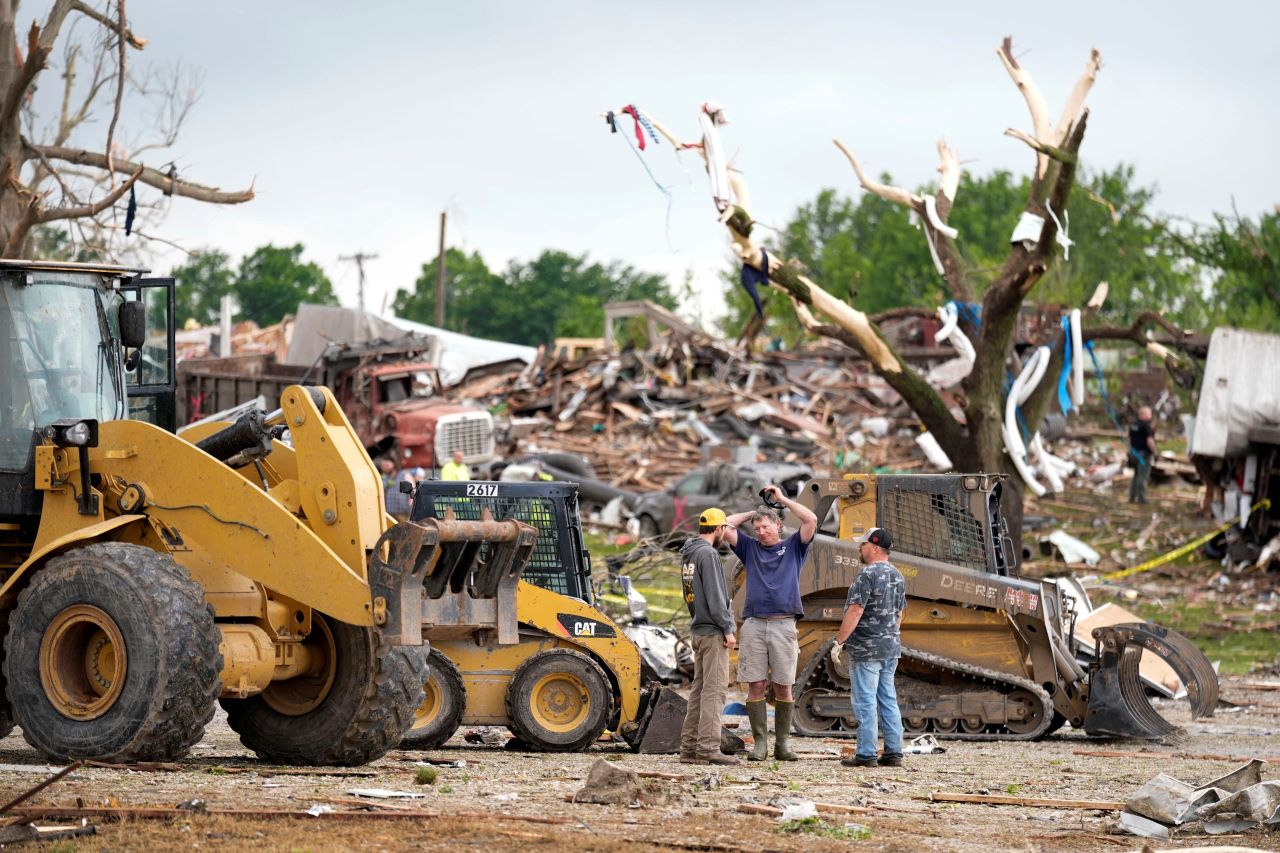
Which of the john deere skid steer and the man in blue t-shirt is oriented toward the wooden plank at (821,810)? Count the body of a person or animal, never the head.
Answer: the man in blue t-shirt

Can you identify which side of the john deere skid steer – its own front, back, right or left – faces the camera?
right

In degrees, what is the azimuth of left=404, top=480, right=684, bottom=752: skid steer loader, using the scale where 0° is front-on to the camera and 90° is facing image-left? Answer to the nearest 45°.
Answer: approximately 270°

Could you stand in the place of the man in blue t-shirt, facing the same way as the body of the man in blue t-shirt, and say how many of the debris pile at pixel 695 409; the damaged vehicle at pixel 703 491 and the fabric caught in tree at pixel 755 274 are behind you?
3

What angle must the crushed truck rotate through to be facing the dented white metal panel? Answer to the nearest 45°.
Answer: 0° — it already faces it

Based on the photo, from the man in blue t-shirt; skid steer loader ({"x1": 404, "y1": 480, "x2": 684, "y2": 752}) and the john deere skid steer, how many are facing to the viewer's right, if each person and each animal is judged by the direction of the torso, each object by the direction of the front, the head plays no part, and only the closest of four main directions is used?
2

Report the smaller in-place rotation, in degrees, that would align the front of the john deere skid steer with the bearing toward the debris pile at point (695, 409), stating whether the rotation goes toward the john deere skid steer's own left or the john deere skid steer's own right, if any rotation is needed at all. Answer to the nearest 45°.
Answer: approximately 90° to the john deere skid steer's own left

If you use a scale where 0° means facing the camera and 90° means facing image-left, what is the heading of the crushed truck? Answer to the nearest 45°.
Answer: approximately 315°

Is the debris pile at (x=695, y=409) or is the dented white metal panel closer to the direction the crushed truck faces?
the dented white metal panel

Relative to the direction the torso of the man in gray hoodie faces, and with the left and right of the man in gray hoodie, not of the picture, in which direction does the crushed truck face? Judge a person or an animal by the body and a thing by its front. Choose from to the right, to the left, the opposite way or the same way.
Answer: to the right

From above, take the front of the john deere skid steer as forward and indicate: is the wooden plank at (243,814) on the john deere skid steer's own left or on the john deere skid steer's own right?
on the john deere skid steer's own right
